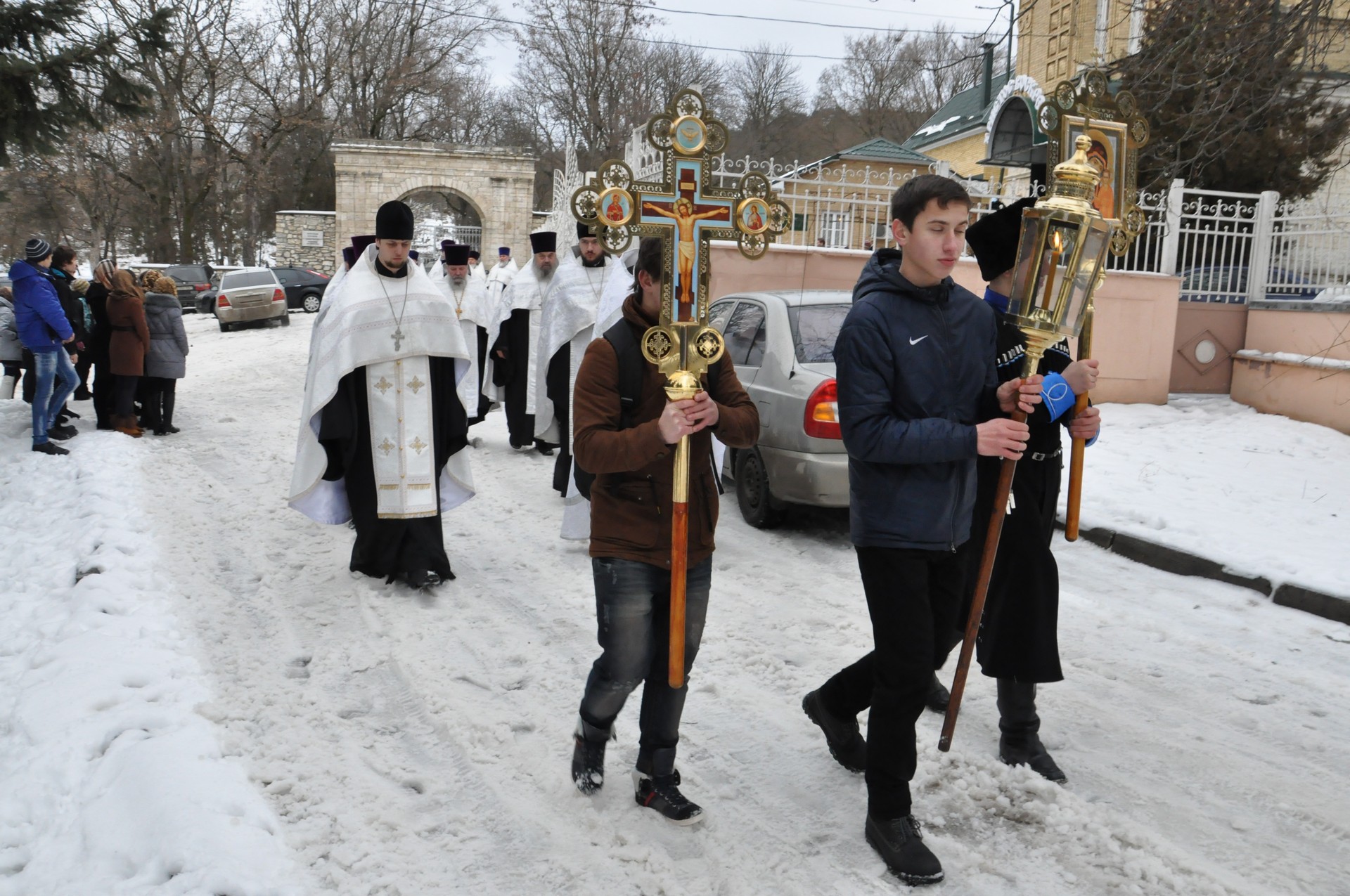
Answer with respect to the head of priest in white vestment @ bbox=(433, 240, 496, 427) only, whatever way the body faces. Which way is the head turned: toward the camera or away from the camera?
toward the camera

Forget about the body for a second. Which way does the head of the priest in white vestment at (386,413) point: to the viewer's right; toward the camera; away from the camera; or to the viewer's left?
toward the camera

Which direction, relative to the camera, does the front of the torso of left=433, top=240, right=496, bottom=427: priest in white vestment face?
toward the camera

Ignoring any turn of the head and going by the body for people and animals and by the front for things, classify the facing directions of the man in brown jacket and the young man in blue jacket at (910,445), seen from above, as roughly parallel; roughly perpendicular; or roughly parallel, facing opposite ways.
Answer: roughly parallel

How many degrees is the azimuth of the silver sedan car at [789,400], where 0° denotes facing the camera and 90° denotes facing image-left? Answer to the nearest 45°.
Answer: approximately 135°

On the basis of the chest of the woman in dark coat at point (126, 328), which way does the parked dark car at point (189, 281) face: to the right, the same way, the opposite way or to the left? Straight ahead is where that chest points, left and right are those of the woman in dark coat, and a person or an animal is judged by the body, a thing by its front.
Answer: the same way

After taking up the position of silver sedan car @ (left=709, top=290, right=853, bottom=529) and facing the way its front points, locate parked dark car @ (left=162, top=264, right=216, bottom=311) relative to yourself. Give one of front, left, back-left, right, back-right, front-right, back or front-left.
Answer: front

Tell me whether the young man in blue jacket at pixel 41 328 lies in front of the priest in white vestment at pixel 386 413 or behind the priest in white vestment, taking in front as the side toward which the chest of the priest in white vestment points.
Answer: behind

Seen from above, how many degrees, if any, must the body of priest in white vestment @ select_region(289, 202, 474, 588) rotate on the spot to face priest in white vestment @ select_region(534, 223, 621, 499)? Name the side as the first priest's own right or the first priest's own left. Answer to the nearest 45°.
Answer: approximately 135° to the first priest's own left

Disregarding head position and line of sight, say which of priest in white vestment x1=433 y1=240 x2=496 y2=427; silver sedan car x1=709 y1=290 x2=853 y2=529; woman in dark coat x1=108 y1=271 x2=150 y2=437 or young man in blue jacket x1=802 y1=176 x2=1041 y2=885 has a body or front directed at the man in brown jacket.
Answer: the priest in white vestment

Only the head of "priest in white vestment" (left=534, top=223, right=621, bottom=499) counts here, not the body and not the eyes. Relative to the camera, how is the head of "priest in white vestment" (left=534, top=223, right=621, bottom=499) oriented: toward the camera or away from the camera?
toward the camera

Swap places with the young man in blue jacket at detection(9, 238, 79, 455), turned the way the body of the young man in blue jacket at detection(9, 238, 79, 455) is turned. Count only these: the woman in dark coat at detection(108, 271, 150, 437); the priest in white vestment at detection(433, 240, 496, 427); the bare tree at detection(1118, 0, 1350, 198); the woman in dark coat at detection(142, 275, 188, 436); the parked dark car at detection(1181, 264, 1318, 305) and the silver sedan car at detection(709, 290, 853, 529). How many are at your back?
0

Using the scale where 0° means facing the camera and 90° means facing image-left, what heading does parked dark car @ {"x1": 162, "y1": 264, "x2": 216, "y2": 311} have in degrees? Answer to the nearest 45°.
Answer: approximately 225°

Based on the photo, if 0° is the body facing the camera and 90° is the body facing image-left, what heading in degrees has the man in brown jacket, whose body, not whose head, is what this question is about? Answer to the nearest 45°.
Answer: approximately 315°

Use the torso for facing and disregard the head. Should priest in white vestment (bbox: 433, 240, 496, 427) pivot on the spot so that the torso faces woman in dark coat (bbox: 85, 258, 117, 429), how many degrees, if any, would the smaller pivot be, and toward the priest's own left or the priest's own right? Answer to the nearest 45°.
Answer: approximately 90° to the priest's own right

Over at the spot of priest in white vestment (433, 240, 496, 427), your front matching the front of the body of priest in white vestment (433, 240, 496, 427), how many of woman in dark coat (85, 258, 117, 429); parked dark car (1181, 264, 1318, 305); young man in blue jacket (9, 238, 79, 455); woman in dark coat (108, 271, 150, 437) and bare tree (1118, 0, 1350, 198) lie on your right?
3

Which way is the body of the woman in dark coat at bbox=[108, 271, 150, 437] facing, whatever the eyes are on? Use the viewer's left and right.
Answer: facing away from the viewer and to the right of the viewer

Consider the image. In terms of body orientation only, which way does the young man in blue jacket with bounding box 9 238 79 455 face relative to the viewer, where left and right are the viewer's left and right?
facing to the right of the viewer

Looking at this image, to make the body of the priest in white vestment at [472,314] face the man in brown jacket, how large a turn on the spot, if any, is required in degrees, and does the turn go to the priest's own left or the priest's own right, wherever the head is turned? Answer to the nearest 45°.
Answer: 0° — they already face them
